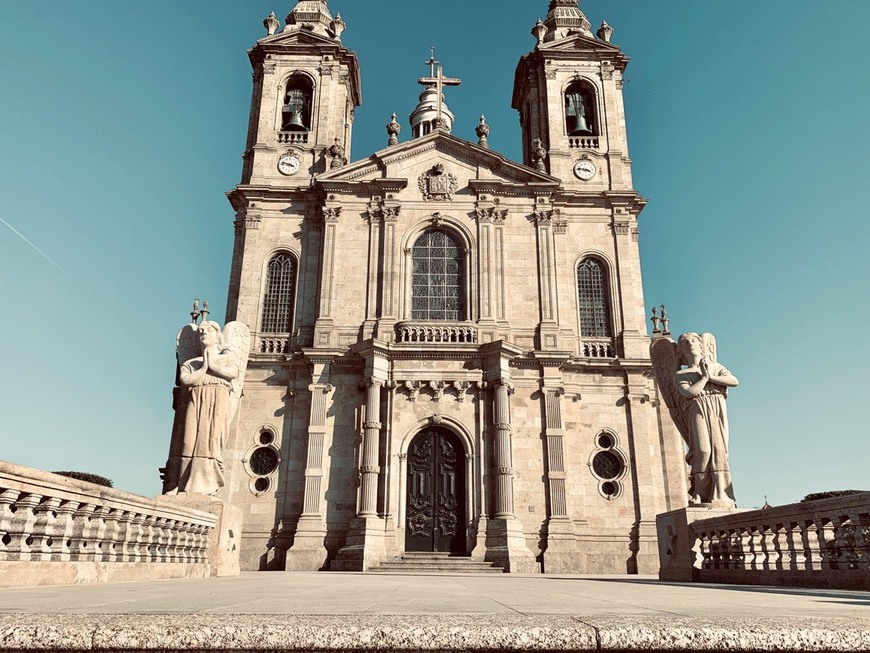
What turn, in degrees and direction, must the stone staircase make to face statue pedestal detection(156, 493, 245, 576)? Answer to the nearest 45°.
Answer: approximately 45° to its right

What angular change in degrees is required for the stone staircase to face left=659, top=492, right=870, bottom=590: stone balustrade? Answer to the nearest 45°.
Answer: approximately 45° to its left

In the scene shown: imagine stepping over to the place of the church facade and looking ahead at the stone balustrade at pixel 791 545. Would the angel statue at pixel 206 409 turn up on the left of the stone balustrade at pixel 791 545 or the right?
right

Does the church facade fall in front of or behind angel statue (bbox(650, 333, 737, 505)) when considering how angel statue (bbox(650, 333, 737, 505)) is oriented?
behind

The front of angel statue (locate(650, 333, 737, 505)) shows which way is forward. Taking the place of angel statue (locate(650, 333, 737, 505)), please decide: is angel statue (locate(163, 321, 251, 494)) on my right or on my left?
on my right

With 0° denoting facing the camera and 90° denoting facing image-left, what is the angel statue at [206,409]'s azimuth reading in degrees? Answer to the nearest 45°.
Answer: approximately 0°

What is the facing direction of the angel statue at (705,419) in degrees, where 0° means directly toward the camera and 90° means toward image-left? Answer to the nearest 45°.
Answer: approximately 315°

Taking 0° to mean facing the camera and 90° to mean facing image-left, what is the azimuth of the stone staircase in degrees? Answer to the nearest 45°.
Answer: approximately 0°

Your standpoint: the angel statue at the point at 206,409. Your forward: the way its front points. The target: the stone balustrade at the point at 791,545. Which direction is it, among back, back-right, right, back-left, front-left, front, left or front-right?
front-left

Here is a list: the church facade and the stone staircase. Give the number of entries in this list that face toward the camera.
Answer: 2

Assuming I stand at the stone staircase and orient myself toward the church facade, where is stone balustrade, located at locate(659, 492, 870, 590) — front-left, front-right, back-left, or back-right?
back-right
